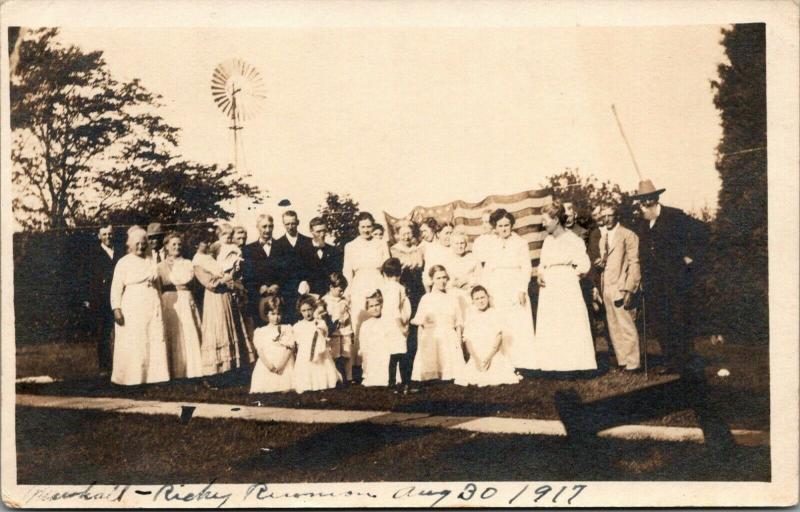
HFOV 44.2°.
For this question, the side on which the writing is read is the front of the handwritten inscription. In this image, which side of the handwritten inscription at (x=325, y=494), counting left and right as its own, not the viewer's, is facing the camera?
front

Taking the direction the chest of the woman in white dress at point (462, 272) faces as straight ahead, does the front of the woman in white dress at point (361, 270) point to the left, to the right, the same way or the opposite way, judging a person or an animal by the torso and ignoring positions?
the same way

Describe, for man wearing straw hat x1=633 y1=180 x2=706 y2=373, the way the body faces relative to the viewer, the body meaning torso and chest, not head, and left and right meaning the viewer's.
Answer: facing the viewer and to the left of the viewer

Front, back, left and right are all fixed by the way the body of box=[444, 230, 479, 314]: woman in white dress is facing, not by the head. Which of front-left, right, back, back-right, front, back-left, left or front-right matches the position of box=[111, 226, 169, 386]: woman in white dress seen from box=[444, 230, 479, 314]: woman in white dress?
right

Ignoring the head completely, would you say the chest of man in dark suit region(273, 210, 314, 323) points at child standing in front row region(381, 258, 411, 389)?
no

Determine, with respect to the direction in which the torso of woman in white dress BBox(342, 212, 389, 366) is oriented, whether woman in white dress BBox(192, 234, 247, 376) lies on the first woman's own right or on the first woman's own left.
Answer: on the first woman's own right

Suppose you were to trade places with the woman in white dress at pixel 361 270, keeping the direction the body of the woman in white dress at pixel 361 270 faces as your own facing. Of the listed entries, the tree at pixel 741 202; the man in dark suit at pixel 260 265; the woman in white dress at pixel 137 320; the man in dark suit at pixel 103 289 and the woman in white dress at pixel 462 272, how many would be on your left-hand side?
2

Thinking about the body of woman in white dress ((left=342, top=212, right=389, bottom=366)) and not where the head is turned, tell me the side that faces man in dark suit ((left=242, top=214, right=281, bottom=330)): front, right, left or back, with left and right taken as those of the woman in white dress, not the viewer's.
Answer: right

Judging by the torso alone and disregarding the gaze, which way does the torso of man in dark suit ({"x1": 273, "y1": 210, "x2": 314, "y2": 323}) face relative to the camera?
toward the camera

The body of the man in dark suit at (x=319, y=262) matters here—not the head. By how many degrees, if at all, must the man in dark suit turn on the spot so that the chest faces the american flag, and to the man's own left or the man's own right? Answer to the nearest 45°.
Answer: approximately 90° to the man's own left

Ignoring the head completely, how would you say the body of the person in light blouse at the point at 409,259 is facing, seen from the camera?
toward the camera

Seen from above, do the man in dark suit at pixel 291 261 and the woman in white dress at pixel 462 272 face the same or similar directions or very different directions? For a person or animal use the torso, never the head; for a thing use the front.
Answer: same or similar directions

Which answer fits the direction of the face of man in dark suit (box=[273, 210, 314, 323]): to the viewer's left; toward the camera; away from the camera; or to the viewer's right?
toward the camera

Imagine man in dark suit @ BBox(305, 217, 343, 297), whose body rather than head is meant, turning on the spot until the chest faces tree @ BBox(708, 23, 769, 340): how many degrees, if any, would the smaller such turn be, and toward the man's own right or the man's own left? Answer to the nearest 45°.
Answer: approximately 90° to the man's own left

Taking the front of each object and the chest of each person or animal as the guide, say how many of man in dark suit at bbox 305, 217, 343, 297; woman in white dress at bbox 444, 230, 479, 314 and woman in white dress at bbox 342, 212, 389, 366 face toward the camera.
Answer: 3
